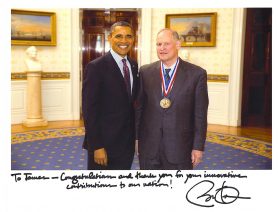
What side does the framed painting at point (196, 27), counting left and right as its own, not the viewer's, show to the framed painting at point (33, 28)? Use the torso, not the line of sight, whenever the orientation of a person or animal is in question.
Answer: right

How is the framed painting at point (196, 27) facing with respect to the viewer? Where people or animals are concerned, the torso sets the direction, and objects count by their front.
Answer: toward the camera
